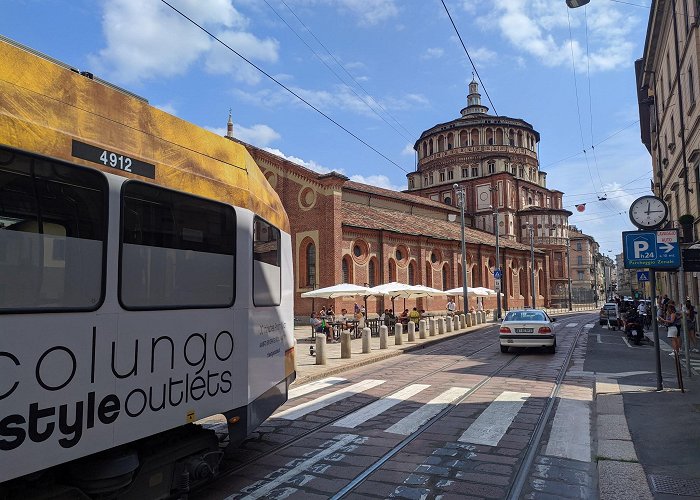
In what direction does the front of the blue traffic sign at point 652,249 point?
toward the camera

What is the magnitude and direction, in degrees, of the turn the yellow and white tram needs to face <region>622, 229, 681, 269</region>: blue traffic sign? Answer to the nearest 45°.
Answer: approximately 135° to its left

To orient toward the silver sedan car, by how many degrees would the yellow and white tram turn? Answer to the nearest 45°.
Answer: approximately 180°

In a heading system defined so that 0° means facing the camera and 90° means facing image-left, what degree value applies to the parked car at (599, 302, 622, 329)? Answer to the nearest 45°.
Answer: approximately 180°

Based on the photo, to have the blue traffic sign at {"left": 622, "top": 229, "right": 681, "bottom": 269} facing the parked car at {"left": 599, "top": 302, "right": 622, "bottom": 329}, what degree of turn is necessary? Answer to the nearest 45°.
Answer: approximately 180°
